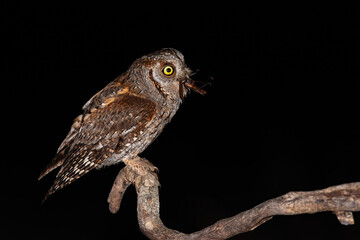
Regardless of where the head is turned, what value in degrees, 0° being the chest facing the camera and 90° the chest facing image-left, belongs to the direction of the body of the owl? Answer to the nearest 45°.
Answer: approximately 270°
